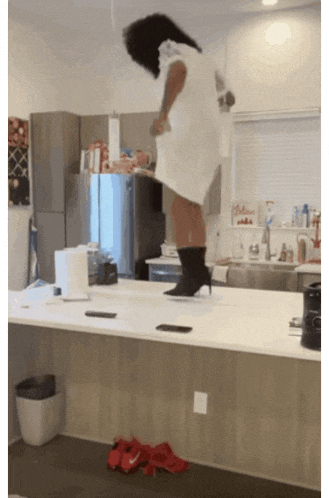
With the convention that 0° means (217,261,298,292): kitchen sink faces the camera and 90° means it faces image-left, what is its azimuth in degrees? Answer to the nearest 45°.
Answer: approximately 0°

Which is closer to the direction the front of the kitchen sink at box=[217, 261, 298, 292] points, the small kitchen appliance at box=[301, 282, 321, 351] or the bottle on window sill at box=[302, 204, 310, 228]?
the small kitchen appliance

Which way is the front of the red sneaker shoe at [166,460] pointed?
to the viewer's right

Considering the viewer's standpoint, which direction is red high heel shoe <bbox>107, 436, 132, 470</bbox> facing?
facing the viewer and to the left of the viewer

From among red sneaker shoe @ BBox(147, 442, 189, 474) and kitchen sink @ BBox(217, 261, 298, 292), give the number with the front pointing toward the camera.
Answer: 1

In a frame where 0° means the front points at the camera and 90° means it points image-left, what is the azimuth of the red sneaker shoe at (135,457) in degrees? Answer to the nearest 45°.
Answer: approximately 45°
